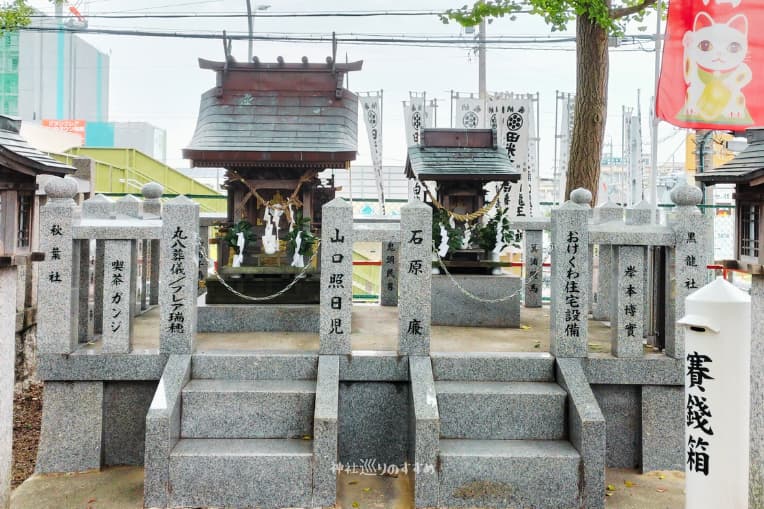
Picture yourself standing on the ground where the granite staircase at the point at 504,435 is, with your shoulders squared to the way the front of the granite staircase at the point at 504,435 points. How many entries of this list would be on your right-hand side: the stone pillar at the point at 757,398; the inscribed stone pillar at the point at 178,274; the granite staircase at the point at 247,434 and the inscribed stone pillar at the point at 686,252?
2

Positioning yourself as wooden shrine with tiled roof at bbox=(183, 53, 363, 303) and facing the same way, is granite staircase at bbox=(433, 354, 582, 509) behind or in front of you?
in front

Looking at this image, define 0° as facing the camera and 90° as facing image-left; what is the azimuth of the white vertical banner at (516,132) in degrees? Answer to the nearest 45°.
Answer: approximately 0°

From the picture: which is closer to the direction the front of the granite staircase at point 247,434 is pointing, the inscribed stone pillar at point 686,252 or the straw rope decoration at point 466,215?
the inscribed stone pillar

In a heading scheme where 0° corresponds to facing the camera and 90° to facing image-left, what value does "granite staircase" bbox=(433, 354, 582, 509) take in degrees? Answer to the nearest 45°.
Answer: approximately 0°

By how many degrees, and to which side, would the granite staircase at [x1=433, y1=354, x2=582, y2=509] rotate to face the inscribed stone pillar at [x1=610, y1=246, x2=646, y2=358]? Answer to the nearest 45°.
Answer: approximately 135° to its left

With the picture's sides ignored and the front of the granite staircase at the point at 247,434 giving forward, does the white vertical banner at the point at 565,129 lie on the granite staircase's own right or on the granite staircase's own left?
on the granite staircase's own left

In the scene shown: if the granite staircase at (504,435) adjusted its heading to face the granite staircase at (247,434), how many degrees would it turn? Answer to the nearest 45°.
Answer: approximately 90° to its right

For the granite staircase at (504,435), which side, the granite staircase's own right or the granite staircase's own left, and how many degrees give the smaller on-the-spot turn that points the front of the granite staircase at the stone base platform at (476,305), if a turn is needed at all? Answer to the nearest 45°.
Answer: approximately 180°

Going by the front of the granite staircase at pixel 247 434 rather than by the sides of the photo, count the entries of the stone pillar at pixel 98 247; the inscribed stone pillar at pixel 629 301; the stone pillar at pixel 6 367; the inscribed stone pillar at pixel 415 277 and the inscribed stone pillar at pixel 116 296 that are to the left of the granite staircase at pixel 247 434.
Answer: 2

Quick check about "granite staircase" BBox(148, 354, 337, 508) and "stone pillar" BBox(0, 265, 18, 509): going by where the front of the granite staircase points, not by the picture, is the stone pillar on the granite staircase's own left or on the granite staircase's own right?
on the granite staircase's own right
